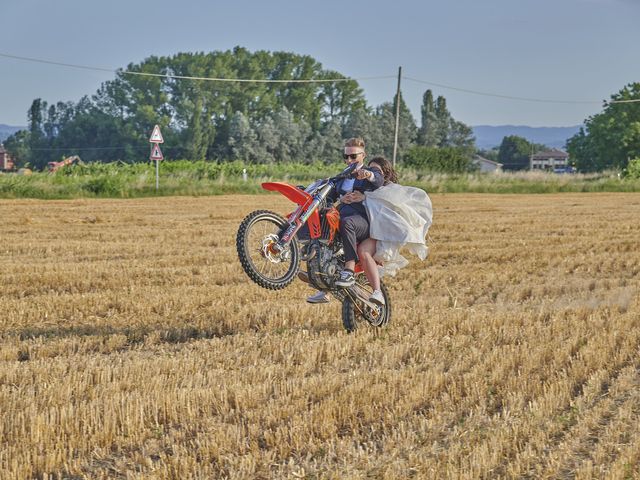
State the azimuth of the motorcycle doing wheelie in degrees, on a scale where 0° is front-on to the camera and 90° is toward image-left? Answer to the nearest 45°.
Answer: approximately 45°
